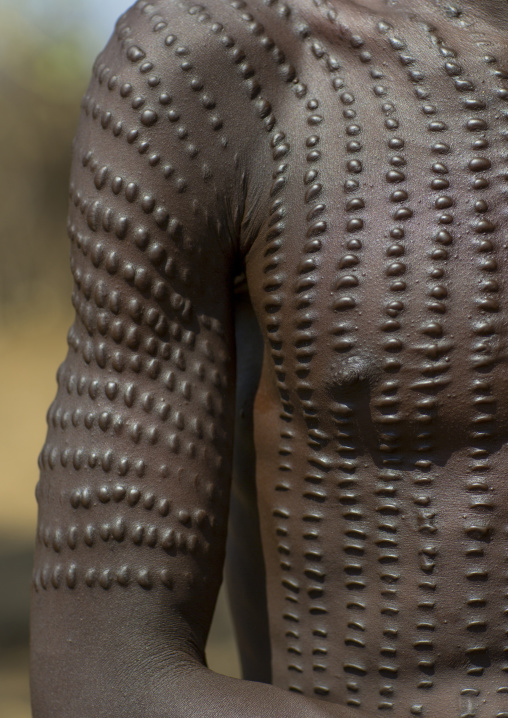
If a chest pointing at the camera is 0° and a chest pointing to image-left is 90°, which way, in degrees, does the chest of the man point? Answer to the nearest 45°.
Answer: approximately 0°
